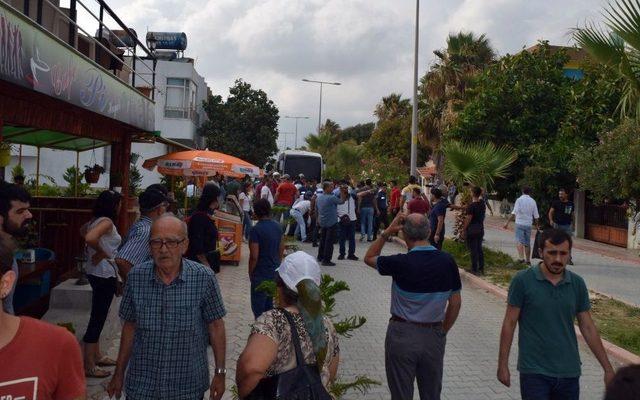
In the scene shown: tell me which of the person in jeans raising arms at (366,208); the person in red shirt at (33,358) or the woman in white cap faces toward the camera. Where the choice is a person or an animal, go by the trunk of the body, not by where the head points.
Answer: the person in red shirt at (33,358)

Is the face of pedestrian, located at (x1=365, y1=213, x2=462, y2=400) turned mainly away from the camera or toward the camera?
away from the camera

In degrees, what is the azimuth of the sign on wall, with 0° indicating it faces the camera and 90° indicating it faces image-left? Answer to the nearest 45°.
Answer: approximately 315°

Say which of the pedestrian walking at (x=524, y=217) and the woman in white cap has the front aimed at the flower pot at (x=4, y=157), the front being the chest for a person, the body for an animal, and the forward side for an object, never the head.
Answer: the woman in white cap

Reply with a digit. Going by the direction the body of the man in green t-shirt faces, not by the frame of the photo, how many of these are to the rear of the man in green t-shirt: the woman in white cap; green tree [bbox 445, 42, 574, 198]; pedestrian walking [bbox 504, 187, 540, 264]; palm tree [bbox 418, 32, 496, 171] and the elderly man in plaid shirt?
3

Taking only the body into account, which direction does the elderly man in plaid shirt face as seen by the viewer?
toward the camera

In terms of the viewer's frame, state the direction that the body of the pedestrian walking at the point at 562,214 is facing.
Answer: toward the camera
